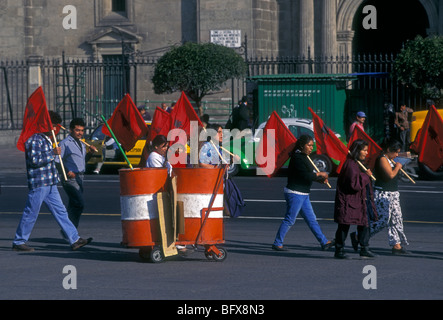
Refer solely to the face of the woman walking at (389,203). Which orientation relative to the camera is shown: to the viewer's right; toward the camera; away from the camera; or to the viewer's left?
to the viewer's right

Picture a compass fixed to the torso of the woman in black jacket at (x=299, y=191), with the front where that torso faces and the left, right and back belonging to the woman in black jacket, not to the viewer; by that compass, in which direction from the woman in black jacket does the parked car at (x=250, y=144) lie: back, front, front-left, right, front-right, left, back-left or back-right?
left

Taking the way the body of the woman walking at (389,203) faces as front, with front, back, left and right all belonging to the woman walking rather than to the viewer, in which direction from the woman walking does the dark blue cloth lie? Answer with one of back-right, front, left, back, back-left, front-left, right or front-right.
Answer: back

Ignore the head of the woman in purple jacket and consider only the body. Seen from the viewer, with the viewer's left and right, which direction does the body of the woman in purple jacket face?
facing to the right of the viewer

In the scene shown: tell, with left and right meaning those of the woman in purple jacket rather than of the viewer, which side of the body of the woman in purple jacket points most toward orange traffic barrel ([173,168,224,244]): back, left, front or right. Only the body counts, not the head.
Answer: back

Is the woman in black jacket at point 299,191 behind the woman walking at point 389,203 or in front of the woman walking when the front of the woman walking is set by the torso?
behind

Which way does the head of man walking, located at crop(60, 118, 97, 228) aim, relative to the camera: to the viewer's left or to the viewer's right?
to the viewer's right

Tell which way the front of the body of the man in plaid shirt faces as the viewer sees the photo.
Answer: to the viewer's right

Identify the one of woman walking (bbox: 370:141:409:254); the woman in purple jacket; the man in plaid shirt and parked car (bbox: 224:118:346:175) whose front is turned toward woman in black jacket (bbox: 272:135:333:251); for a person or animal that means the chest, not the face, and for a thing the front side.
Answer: the man in plaid shirt

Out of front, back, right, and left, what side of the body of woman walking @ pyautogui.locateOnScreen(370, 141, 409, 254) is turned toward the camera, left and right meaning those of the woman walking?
right
